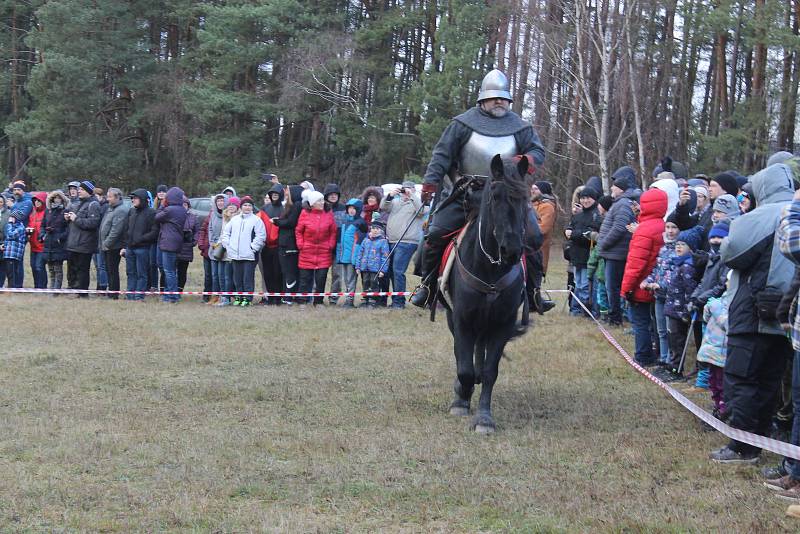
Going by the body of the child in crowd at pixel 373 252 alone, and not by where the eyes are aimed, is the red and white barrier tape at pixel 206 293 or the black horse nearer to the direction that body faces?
the black horse

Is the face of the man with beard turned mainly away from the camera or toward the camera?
toward the camera

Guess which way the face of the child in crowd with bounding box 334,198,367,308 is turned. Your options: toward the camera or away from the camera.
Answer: toward the camera

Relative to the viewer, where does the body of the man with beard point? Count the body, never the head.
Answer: toward the camera

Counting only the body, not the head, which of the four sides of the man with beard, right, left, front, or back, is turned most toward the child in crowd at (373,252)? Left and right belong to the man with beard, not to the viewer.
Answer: back

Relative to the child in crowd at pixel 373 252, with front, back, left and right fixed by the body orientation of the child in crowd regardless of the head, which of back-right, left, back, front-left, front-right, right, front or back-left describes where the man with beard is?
front

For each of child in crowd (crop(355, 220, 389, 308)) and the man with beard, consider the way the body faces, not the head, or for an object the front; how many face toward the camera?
2

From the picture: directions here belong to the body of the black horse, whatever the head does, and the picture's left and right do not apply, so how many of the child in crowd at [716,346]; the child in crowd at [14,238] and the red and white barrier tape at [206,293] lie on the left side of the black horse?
1

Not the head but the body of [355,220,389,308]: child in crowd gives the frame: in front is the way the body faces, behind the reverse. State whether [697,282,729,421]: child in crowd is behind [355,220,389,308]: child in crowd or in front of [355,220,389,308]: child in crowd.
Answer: in front

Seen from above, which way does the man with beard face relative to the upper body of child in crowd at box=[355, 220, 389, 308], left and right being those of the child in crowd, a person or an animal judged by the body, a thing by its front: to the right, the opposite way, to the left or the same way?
the same way

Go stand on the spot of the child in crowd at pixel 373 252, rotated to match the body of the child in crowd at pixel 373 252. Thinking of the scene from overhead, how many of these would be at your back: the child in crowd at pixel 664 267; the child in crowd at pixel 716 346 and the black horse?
0

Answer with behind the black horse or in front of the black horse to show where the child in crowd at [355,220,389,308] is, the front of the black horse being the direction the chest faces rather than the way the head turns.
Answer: behind

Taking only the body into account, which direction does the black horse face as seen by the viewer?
toward the camera
